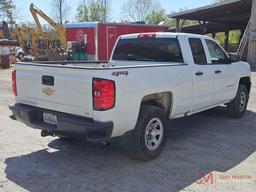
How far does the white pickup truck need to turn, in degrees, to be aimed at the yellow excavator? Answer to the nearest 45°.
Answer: approximately 45° to its left

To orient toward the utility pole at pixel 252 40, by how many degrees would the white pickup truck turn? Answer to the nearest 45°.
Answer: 0° — it already faces it

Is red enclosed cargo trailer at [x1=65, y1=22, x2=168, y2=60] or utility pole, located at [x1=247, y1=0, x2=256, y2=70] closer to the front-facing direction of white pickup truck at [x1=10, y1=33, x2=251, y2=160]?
the utility pole

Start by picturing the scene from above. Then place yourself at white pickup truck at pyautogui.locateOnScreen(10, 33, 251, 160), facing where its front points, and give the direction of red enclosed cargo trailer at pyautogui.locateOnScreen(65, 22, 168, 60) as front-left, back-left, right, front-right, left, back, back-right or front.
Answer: front-left

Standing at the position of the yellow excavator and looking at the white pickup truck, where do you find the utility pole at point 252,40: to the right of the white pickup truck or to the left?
left

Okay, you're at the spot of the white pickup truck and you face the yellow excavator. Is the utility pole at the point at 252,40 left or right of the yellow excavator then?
right

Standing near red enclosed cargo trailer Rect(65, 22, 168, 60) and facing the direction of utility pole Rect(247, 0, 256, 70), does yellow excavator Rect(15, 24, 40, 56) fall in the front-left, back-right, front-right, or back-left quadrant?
back-left

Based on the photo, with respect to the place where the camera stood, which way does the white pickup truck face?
facing away from the viewer and to the right of the viewer

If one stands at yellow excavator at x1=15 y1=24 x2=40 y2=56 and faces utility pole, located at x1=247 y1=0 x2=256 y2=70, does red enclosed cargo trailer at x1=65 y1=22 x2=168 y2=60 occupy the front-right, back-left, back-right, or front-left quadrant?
front-right
